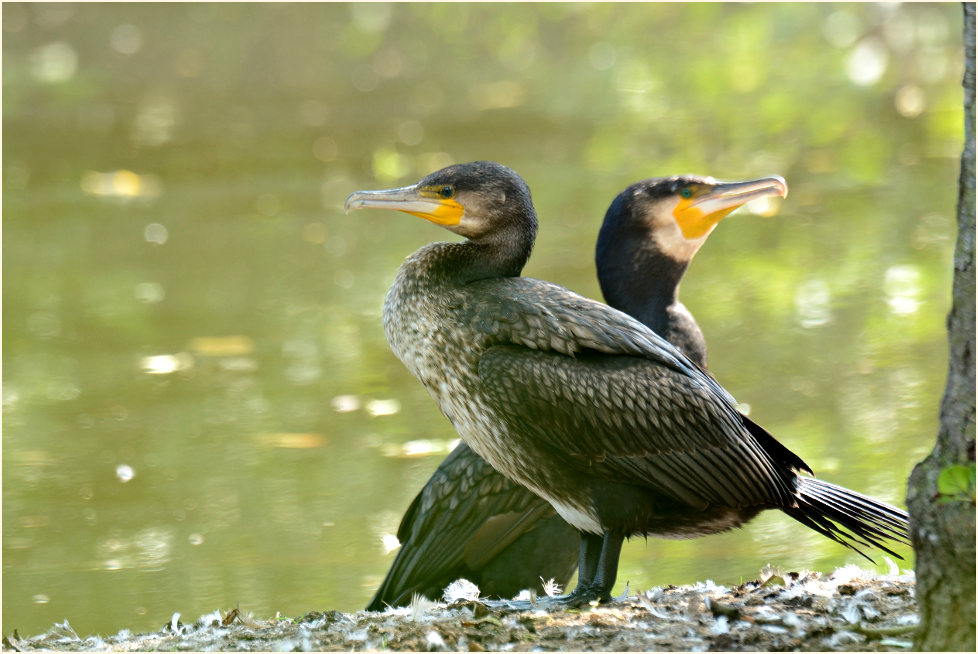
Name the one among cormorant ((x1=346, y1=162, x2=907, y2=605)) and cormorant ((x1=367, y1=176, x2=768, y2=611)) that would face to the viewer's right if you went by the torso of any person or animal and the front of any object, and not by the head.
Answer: cormorant ((x1=367, y1=176, x2=768, y2=611))

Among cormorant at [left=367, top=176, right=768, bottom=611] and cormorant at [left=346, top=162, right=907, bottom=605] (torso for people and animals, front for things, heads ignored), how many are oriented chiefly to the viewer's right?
1

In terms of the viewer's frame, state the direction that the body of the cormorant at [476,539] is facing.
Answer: to the viewer's right

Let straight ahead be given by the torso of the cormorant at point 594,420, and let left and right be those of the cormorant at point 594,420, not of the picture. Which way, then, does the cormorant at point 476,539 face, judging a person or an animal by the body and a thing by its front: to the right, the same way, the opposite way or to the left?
the opposite way

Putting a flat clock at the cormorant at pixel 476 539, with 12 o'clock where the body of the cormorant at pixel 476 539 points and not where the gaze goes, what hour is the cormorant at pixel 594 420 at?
the cormorant at pixel 594 420 is roughly at 2 o'clock from the cormorant at pixel 476 539.

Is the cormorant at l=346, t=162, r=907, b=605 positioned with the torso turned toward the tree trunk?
no

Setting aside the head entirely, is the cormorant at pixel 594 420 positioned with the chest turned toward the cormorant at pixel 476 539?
no

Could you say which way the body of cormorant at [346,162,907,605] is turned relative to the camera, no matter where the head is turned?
to the viewer's left

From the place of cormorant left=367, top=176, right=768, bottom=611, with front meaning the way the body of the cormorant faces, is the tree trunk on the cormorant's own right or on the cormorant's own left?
on the cormorant's own right

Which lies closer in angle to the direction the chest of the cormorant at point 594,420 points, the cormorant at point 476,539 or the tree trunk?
the cormorant
